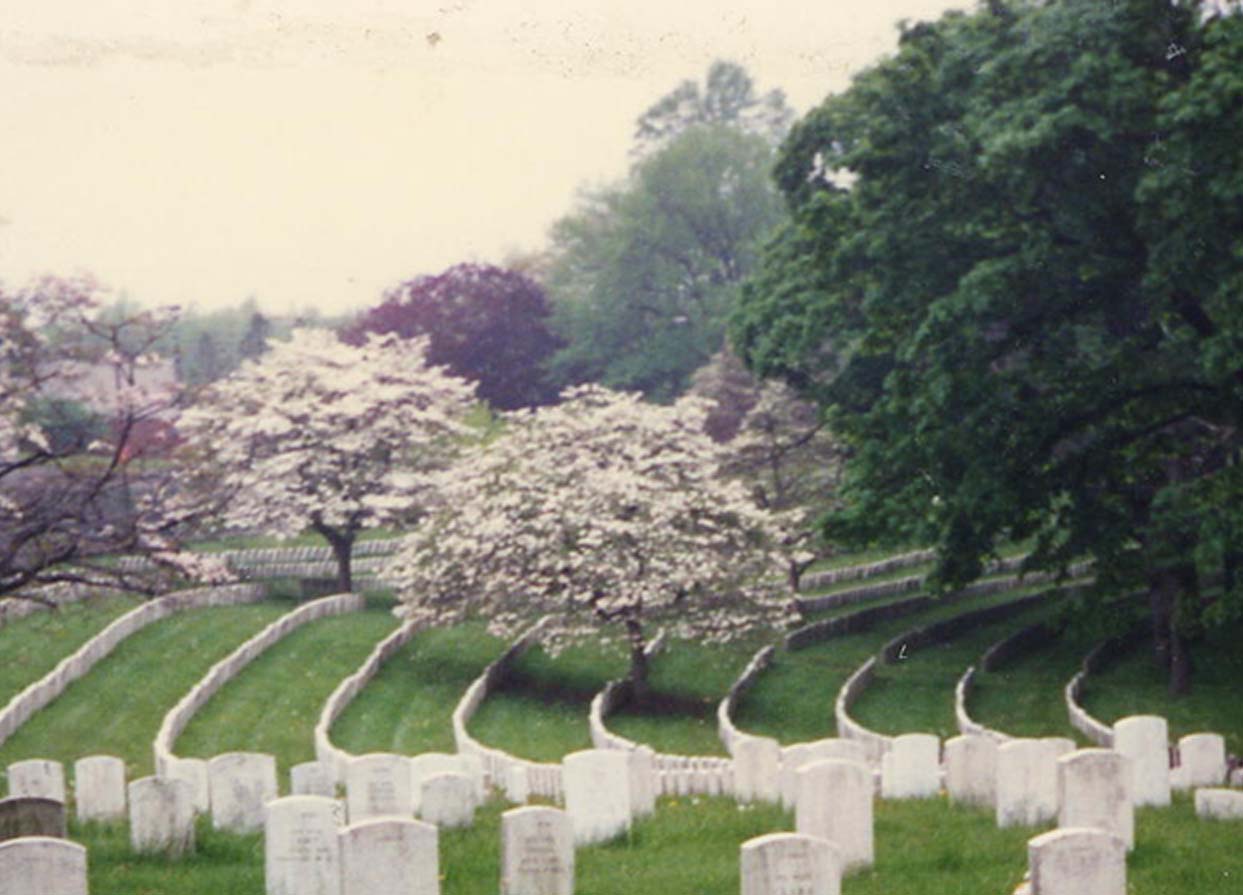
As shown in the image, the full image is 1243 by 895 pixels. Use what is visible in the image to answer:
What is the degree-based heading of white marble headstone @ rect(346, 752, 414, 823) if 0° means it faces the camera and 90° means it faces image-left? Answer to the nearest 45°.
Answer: approximately 0°

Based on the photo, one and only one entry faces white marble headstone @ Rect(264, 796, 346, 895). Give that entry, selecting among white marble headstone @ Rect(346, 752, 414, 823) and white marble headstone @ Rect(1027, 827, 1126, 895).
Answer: white marble headstone @ Rect(346, 752, 414, 823)

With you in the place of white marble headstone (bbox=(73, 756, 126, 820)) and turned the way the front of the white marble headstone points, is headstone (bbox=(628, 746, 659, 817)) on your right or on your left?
on your left

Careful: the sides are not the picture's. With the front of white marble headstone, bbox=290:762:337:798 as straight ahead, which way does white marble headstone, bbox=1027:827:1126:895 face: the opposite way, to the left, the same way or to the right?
the same way

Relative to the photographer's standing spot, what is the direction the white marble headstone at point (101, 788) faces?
facing the viewer

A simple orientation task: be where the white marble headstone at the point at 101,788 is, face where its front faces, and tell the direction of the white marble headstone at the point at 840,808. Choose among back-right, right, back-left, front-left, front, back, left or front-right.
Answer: front-left

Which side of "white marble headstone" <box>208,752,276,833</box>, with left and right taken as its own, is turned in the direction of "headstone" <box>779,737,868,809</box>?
left

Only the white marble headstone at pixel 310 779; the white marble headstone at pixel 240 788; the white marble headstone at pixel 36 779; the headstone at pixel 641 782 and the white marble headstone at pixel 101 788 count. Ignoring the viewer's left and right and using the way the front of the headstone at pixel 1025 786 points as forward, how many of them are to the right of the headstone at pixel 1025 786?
5

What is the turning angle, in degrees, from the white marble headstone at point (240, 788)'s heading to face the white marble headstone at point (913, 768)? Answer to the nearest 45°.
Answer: approximately 90° to its left

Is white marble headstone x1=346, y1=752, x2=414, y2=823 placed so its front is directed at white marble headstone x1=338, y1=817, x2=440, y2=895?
yes

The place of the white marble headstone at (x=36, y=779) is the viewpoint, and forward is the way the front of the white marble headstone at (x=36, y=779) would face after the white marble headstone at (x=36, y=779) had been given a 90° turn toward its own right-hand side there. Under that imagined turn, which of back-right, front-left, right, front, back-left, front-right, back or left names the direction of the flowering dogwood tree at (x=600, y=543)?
back-right

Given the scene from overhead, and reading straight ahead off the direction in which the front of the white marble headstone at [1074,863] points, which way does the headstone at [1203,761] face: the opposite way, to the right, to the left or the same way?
the same way

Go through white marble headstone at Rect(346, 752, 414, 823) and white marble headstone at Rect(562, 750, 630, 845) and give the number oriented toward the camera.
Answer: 2

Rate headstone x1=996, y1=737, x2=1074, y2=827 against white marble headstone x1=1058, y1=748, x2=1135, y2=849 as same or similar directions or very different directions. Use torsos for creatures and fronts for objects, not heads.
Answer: same or similar directions

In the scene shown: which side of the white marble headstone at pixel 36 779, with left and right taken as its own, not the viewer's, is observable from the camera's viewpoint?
front

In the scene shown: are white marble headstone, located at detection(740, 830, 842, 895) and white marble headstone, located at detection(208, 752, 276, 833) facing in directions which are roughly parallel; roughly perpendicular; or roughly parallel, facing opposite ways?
roughly parallel

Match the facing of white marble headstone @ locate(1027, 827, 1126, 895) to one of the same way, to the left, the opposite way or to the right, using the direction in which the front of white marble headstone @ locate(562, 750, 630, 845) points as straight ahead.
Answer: the same way

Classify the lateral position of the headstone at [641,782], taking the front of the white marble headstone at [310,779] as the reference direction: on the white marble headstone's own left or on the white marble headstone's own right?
on the white marble headstone's own left

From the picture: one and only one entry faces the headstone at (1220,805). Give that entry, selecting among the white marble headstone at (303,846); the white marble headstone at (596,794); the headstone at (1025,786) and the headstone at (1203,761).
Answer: the headstone at (1203,761)

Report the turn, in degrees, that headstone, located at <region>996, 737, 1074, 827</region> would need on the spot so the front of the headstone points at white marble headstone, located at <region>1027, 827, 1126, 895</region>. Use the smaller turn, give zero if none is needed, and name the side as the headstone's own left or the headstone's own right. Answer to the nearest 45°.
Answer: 0° — it already faces it

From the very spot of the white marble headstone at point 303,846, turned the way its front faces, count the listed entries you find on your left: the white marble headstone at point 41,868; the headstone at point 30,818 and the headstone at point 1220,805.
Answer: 1
